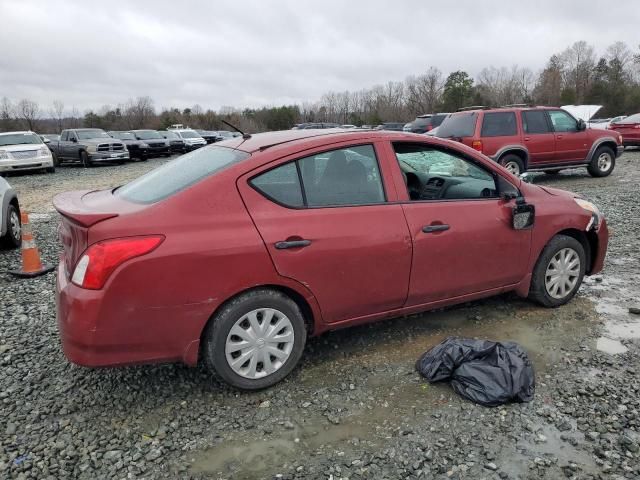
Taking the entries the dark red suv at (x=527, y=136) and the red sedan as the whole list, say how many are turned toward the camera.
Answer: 0

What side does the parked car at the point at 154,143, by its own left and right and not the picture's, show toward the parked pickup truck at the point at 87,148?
right

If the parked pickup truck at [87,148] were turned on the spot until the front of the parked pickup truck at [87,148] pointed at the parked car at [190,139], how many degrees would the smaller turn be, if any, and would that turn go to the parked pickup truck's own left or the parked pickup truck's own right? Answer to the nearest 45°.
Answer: approximately 90° to the parked pickup truck's own left

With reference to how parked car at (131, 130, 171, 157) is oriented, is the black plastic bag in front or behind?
in front

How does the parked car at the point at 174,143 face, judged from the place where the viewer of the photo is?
facing the viewer and to the right of the viewer

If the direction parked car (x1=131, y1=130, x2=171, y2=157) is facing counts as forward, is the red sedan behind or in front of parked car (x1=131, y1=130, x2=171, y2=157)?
in front

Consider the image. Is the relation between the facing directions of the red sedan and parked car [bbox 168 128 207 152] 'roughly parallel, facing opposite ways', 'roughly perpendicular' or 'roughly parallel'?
roughly perpendicular

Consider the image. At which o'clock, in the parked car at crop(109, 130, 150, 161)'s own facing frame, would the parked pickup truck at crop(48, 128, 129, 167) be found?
the parked pickup truck at crop(48, 128, 129, 167) is roughly at 3 o'clock from the parked car at crop(109, 130, 150, 161).

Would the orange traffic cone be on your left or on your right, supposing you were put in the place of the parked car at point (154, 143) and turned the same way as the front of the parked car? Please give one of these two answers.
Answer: on your right

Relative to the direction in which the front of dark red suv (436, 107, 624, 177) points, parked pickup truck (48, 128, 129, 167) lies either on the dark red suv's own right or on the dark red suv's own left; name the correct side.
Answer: on the dark red suv's own left

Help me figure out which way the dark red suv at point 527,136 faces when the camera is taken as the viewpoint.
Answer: facing away from the viewer and to the right of the viewer

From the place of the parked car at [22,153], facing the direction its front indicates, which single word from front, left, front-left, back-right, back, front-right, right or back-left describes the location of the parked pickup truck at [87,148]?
left

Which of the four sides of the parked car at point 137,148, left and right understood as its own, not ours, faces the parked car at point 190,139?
left

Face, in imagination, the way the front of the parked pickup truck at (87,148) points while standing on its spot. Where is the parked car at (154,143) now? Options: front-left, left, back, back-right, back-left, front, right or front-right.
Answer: left

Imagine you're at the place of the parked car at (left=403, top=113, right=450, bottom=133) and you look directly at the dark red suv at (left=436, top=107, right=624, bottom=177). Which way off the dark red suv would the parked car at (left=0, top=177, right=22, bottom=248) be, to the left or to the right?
right

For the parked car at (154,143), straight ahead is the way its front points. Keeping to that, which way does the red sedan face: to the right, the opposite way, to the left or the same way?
to the left

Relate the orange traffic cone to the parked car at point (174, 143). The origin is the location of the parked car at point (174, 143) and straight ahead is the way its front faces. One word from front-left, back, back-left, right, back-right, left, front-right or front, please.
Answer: front-right
